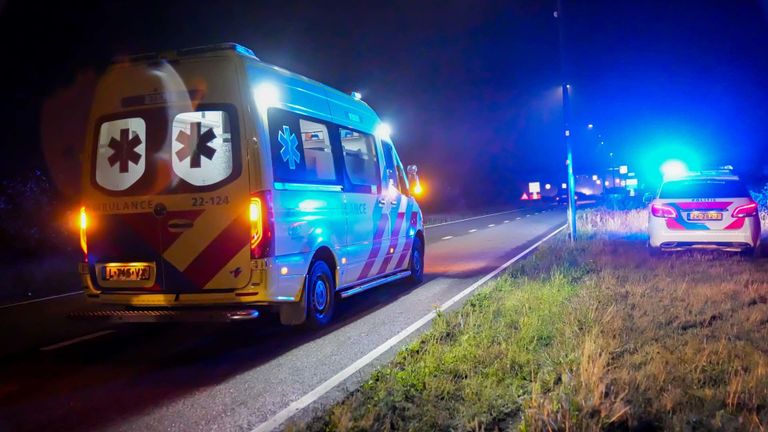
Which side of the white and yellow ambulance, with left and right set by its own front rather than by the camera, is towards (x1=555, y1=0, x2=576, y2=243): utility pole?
front

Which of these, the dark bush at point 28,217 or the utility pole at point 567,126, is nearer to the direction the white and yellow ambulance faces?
the utility pole

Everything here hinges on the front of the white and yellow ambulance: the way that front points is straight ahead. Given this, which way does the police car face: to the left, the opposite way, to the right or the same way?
the same way

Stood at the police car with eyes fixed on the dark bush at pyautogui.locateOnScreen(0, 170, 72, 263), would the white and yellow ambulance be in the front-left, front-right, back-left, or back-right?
front-left

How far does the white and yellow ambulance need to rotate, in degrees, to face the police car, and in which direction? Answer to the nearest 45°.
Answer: approximately 45° to its right

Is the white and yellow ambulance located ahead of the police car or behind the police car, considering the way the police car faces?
behind

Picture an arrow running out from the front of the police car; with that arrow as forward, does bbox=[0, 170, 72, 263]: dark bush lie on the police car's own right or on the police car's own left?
on the police car's own left

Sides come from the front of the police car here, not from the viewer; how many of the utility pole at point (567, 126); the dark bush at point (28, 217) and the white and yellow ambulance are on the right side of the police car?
0

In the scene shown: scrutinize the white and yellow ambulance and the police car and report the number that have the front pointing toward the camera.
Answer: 0

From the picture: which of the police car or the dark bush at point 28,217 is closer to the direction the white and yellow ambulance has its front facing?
the police car

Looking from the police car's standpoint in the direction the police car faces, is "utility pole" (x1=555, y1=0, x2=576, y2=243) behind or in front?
in front

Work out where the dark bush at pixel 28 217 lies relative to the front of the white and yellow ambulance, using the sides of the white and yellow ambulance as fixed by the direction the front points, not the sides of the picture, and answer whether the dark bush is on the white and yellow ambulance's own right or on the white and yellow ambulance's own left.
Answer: on the white and yellow ambulance's own left

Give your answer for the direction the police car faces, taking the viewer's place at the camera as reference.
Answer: facing away from the viewer

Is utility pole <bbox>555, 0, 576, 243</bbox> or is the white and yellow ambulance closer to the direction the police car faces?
the utility pole

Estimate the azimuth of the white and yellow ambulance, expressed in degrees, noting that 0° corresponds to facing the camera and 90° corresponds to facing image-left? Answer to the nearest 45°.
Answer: approximately 225°
